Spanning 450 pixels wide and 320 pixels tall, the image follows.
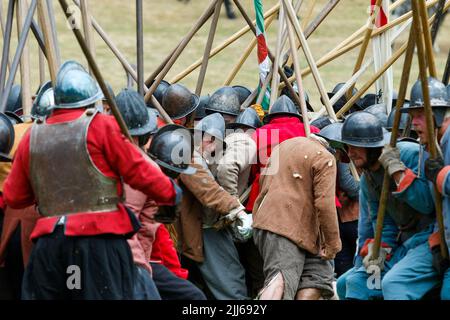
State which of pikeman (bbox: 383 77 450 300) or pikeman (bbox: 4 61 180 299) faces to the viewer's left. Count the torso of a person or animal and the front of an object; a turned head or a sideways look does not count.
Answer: pikeman (bbox: 383 77 450 300)

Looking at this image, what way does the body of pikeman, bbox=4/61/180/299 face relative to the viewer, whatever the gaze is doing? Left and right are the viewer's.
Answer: facing away from the viewer and to the right of the viewer

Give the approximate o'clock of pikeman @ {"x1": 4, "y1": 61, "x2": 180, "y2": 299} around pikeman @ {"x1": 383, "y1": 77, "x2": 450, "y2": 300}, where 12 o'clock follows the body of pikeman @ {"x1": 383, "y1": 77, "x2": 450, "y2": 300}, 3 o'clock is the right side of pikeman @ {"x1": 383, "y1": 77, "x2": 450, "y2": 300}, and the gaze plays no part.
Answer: pikeman @ {"x1": 4, "y1": 61, "x2": 180, "y2": 299} is roughly at 11 o'clock from pikeman @ {"x1": 383, "y1": 77, "x2": 450, "y2": 300}.

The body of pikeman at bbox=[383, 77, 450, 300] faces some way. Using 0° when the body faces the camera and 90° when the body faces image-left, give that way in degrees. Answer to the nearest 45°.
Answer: approximately 90°

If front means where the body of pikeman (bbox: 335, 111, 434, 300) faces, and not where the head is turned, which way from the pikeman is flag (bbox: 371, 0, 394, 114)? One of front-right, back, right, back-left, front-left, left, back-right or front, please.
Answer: back-right

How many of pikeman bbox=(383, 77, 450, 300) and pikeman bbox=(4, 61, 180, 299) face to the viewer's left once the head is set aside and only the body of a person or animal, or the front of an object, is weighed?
1
